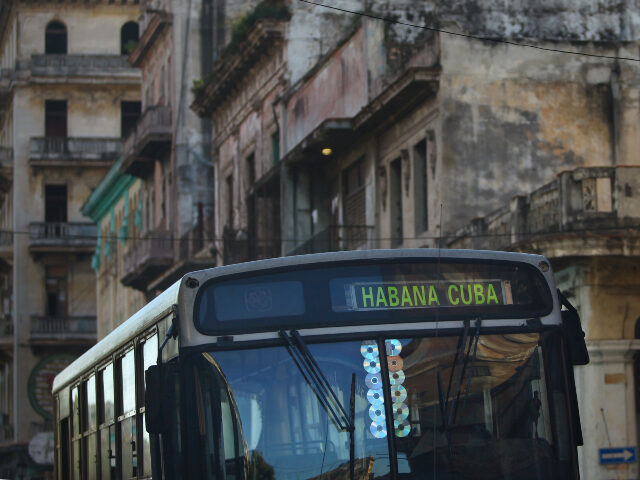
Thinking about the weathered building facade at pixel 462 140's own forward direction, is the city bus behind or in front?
in front

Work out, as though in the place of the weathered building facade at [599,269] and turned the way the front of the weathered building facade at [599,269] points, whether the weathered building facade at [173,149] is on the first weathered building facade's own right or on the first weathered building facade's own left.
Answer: on the first weathered building facade's own right

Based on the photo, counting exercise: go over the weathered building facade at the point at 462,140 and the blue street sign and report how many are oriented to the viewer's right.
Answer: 0

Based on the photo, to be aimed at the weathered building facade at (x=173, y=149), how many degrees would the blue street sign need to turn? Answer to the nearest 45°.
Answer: approximately 135° to its right

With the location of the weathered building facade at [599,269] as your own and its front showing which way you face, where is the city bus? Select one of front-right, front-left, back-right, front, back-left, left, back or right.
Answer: front-left

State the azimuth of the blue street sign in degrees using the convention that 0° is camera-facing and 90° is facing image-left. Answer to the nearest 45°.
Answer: approximately 0°

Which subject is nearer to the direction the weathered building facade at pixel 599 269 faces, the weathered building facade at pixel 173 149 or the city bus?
the city bus
